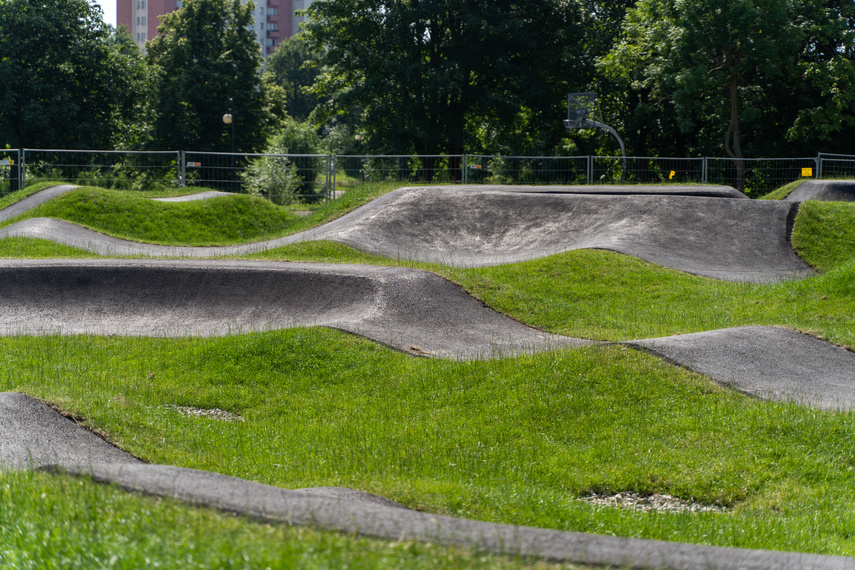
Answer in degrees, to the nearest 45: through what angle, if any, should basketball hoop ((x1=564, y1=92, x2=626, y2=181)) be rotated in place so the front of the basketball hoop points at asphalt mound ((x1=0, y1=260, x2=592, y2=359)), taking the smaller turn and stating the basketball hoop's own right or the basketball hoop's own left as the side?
approximately 45° to the basketball hoop's own left

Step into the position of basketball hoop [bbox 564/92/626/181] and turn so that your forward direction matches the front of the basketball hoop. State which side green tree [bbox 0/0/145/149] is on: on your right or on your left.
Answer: on your right

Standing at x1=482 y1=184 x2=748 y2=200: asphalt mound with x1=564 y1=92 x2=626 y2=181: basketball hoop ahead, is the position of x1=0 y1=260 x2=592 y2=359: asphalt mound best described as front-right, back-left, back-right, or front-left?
back-left

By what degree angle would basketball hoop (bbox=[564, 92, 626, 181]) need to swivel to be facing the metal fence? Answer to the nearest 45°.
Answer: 0° — it already faces it

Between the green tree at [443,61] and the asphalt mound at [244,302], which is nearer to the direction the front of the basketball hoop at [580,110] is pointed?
the asphalt mound

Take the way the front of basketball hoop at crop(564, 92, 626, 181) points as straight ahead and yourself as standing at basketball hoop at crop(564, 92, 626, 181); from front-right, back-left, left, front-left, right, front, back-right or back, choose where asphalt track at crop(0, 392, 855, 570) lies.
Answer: front-left
